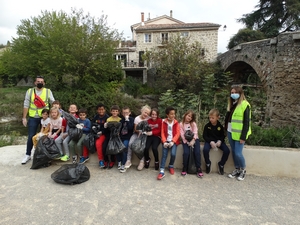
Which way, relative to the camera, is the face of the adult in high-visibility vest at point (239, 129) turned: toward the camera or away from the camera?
toward the camera

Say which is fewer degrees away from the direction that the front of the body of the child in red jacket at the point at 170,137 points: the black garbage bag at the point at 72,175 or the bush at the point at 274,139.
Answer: the black garbage bag

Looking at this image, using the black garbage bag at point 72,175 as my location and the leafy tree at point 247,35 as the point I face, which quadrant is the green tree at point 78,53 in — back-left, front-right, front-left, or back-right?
front-left

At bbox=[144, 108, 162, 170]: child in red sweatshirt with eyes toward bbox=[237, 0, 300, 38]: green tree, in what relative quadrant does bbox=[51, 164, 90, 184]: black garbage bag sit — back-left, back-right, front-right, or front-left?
back-left

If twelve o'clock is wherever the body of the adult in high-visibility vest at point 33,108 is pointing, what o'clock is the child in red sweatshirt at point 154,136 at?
The child in red sweatshirt is roughly at 10 o'clock from the adult in high-visibility vest.

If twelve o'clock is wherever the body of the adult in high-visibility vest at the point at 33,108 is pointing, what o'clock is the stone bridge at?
The stone bridge is roughly at 9 o'clock from the adult in high-visibility vest.

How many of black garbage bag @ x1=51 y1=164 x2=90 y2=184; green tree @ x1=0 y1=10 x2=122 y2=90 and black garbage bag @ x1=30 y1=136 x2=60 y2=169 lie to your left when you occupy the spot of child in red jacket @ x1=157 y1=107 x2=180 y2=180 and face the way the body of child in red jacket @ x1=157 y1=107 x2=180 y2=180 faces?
0

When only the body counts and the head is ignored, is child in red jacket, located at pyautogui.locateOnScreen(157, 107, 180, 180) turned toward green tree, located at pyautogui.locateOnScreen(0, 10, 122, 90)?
no

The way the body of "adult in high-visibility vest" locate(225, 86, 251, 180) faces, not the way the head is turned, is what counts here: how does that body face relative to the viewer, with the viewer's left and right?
facing the viewer and to the left of the viewer

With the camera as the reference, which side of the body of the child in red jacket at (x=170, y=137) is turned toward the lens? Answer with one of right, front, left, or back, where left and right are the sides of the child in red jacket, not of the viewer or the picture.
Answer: front

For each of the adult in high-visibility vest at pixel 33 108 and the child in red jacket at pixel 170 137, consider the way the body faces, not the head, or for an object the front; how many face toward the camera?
2

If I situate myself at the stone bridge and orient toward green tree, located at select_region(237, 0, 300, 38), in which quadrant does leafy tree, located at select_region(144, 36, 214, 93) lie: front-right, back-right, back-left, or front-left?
front-left

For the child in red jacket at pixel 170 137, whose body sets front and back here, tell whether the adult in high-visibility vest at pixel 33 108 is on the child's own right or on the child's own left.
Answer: on the child's own right

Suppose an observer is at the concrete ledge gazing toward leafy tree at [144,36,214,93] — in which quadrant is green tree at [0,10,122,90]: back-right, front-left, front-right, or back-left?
front-left

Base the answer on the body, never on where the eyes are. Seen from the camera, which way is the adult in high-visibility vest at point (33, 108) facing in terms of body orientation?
toward the camera

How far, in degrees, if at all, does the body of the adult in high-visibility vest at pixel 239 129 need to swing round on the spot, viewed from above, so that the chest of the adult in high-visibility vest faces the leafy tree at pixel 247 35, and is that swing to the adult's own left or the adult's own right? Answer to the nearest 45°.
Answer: approximately 135° to the adult's own right

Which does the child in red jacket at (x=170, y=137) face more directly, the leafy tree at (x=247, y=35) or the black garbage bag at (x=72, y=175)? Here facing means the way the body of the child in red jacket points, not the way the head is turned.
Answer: the black garbage bag
